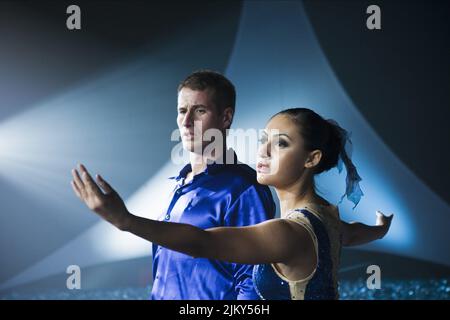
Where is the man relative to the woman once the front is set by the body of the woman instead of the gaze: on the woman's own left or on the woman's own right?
on the woman's own right

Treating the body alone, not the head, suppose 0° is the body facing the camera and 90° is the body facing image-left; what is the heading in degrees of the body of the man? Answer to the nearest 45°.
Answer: approximately 45°

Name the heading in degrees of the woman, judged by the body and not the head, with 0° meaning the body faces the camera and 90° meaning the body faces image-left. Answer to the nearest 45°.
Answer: approximately 90°

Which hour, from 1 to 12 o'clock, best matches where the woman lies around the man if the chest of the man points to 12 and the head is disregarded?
The woman is roughly at 10 o'clock from the man.

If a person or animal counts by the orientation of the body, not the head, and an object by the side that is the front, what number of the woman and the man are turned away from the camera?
0
